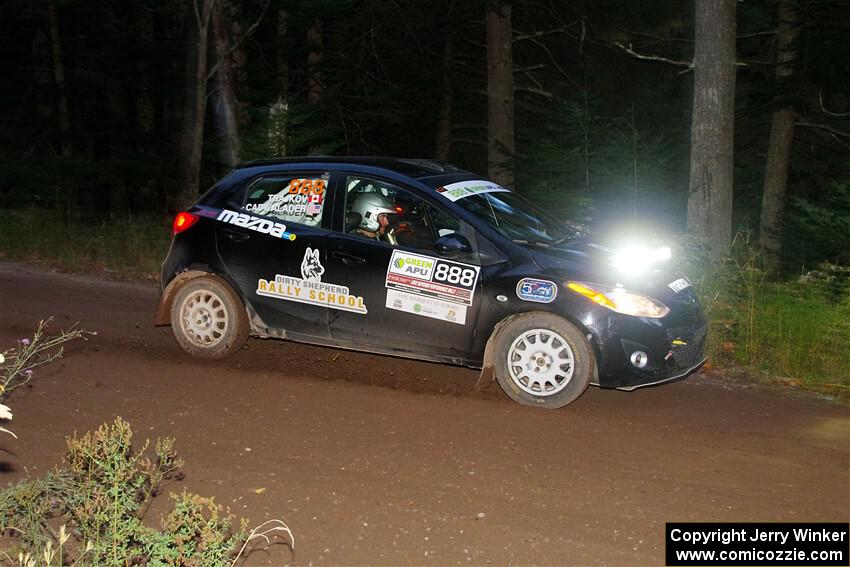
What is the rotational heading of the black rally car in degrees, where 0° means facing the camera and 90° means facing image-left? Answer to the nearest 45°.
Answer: approximately 315°

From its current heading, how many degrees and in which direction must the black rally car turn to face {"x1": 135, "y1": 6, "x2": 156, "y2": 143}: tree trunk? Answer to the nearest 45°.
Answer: approximately 135° to its left

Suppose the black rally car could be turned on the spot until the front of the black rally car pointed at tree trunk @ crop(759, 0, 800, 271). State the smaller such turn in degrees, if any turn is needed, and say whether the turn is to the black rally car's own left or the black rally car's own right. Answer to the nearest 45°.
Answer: approximately 90° to the black rally car's own left

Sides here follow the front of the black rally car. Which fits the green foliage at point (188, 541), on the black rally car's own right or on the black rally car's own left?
on the black rally car's own right

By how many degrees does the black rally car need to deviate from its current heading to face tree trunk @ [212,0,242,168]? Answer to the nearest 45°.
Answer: approximately 135° to its left

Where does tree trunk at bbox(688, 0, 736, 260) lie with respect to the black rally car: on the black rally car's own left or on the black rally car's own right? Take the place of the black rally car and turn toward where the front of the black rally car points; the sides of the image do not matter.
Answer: on the black rally car's own left

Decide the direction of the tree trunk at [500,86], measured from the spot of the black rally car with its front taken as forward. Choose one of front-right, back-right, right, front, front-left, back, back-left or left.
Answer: back-left

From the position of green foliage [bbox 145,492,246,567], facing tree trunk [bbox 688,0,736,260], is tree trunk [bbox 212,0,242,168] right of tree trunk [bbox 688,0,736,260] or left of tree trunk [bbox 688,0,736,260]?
left

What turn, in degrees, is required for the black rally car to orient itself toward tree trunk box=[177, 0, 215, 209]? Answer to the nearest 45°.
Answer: approximately 180°
